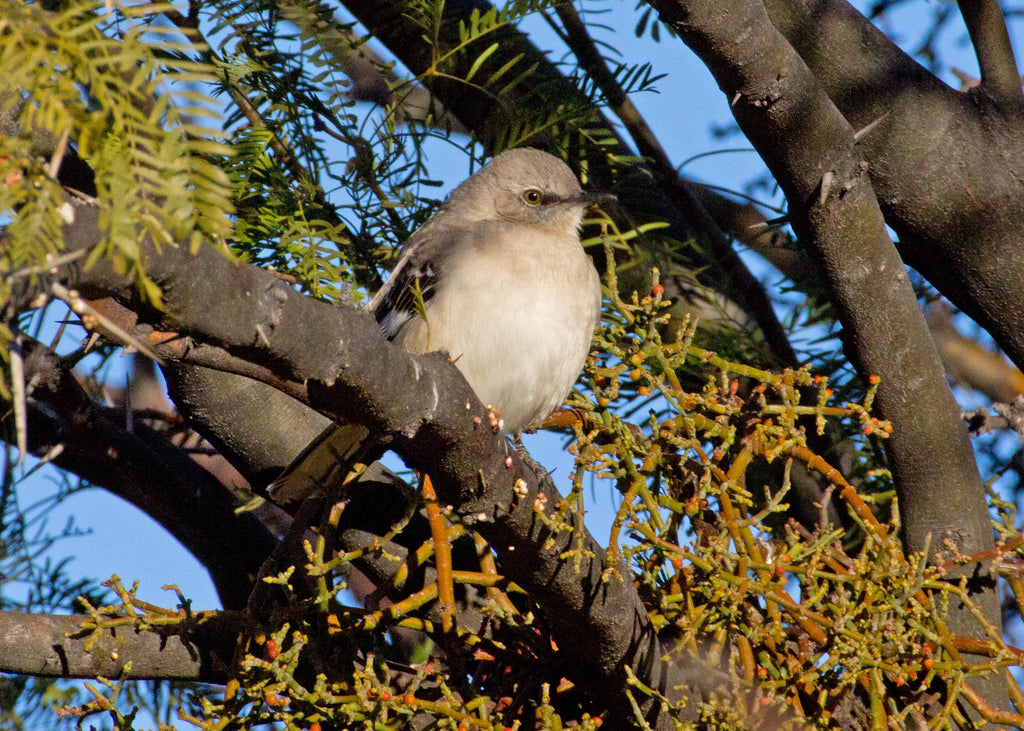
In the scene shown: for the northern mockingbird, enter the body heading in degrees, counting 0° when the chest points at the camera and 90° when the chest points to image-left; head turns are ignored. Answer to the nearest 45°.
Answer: approximately 315°

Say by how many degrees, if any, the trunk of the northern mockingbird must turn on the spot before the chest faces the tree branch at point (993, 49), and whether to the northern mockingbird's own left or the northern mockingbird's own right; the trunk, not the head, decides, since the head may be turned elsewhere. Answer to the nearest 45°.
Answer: approximately 45° to the northern mockingbird's own left

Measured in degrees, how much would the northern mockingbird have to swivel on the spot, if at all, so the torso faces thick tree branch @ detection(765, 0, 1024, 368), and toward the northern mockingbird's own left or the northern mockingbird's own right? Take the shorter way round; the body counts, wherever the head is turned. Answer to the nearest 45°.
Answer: approximately 45° to the northern mockingbird's own left
